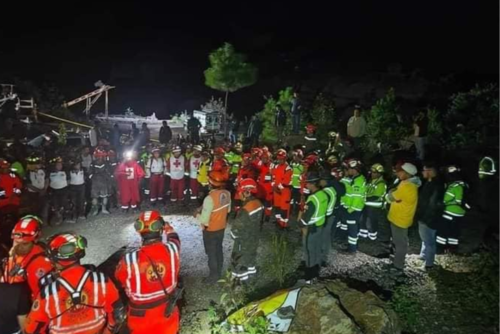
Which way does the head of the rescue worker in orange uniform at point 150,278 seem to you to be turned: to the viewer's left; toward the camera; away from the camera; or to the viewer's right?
away from the camera

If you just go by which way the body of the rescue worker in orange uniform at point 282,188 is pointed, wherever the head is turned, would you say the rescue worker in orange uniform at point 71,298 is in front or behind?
in front

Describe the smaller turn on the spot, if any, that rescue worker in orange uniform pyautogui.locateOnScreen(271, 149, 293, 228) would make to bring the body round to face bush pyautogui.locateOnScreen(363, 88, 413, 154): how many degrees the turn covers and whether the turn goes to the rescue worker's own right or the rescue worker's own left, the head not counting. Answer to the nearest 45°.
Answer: approximately 180°

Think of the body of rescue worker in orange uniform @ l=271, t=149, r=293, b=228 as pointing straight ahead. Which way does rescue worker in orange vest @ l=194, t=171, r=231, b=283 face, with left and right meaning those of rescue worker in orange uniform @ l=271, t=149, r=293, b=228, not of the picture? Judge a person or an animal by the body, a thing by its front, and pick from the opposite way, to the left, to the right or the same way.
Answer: to the right

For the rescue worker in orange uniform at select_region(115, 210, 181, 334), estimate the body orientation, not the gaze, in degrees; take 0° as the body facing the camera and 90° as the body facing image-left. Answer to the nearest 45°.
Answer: approximately 180°

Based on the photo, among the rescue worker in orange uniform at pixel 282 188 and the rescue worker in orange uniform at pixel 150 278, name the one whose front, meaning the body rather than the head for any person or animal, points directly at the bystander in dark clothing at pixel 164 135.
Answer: the rescue worker in orange uniform at pixel 150 278

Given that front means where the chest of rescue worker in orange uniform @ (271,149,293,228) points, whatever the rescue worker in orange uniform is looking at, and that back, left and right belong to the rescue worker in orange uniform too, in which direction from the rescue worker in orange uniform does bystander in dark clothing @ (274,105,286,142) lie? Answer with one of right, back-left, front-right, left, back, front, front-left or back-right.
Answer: back-right

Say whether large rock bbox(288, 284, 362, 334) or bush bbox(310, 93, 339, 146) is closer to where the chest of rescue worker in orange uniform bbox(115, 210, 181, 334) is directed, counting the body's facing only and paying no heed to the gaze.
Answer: the bush

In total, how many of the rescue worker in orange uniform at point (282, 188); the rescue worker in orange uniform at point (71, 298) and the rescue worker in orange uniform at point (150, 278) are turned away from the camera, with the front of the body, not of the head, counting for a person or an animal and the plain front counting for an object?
2

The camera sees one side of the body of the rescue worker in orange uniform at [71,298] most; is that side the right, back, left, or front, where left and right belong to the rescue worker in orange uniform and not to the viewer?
back

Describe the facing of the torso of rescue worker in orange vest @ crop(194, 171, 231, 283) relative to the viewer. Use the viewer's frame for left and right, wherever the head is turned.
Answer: facing away from the viewer and to the left of the viewer
